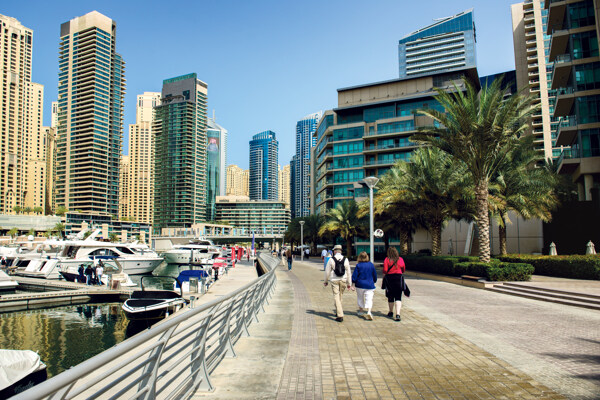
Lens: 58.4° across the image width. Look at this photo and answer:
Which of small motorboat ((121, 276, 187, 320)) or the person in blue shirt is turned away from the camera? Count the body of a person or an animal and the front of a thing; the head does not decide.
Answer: the person in blue shirt

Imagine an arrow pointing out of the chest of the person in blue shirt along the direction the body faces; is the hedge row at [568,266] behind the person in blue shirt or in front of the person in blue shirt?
in front

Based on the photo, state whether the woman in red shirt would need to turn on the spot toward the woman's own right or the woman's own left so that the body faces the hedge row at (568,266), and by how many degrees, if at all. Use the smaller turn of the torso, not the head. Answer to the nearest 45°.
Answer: approximately 45° to the woman's own right

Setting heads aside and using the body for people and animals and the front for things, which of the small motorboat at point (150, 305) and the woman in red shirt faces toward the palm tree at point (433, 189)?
the woman in red shirt

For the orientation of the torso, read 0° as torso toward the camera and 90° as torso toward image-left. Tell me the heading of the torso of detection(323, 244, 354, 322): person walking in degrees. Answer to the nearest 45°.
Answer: approximately 180°

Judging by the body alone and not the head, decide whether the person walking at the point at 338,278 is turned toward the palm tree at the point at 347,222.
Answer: yes

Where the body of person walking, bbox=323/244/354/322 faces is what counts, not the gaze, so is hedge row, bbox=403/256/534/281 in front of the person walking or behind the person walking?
in front

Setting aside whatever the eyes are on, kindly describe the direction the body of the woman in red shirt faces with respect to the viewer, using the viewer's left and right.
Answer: facing away from the viewer

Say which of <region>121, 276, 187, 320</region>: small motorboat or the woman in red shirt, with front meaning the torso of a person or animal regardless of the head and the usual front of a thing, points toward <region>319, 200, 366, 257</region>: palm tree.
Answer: the woman in red shirt

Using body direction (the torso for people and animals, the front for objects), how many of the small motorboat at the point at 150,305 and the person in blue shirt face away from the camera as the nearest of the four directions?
1

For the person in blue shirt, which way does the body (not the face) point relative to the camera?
away from the camera

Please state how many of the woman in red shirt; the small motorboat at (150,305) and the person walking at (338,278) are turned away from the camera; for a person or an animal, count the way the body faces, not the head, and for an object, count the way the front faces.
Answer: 2

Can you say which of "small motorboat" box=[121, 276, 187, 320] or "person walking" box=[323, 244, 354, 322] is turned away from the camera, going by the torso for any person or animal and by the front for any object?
the person walking
